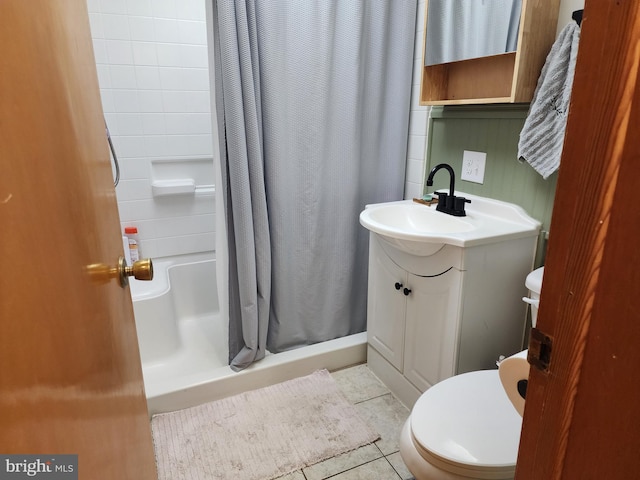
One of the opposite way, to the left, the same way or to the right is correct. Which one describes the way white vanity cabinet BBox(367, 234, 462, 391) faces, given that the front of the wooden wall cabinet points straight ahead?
the same way

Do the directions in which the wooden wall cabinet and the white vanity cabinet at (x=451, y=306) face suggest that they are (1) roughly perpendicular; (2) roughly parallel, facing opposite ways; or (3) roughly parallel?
roughly parallel

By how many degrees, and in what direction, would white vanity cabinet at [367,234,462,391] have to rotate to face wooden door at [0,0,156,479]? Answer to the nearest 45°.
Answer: approximately 45° to its left

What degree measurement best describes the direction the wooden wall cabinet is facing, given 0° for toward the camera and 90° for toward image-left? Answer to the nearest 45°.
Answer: approximately 45°

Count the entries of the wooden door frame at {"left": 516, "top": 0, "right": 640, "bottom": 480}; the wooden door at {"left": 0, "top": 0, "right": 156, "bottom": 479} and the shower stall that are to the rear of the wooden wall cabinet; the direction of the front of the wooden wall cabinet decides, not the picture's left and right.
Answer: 0

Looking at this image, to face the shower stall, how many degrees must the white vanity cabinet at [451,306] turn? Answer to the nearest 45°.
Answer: approximately 45° to its right

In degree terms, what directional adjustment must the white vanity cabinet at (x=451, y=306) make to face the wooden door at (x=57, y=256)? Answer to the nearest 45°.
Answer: approximately 45° to its left

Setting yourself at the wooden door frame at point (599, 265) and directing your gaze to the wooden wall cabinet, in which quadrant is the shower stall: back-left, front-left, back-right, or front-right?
front-left

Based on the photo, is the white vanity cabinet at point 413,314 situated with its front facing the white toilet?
no

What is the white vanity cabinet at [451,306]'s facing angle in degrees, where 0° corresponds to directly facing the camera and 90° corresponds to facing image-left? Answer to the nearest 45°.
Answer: approximately 45°

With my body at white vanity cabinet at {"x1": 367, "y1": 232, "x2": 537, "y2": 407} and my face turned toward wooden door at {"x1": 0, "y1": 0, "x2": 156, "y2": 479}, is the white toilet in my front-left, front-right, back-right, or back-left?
front-left

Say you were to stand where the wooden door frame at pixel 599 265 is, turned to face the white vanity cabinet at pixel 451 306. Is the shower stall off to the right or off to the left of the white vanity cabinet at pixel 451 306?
left

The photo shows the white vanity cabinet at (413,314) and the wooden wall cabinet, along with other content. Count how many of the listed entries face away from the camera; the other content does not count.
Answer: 0

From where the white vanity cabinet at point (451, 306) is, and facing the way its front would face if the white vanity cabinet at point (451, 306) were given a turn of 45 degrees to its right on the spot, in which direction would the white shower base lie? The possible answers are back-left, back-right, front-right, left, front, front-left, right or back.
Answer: front

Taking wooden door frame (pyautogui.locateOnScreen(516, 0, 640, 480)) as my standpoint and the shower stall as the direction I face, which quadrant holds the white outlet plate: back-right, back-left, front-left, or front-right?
front-right

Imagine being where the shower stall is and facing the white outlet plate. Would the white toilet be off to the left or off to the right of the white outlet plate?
right
